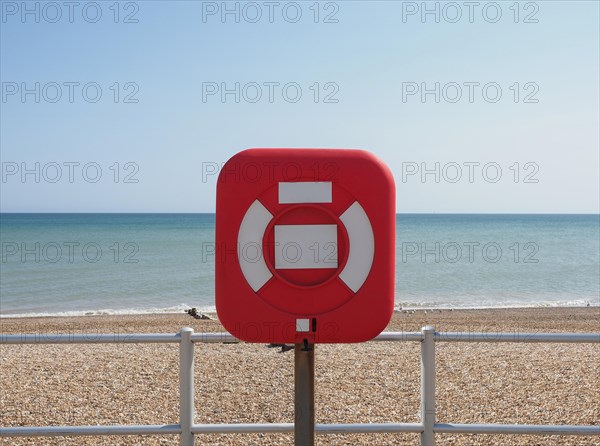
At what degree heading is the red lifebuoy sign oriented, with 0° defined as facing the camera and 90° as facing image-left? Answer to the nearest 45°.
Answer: approximately 0°
